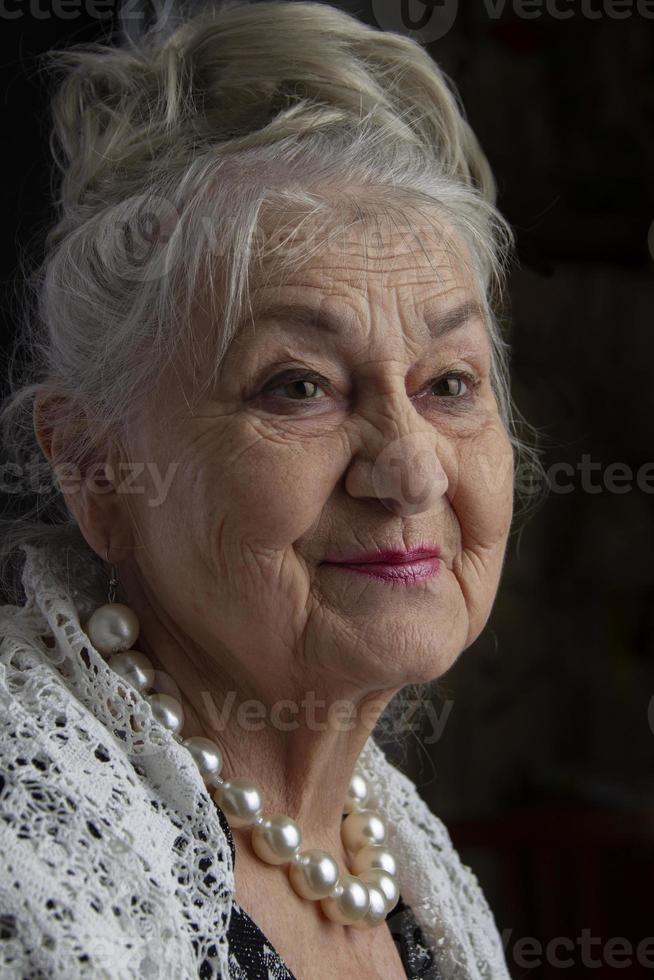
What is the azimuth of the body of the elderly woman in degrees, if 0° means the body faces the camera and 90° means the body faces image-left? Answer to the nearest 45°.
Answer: approximately 315°
